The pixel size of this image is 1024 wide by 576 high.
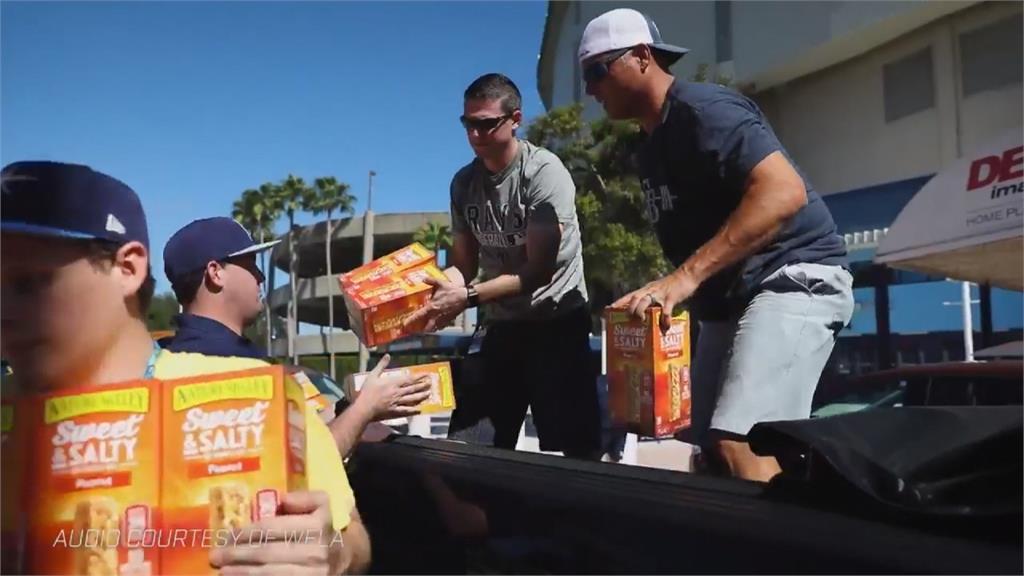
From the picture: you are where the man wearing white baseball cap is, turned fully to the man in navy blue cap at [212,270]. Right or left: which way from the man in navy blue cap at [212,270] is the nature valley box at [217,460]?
left

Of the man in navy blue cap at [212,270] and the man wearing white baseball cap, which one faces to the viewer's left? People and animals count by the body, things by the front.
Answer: the man wearing white baseball cap

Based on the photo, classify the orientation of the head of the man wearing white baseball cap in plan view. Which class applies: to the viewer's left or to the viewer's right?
to the viewer's left

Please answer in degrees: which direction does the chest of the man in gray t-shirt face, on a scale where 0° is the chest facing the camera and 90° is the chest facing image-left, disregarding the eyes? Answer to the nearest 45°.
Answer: approximately 45°

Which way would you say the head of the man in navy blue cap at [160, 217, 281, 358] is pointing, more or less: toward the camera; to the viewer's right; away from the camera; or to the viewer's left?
to the viewer's right

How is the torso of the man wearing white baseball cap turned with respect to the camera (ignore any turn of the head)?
to the viewer's left
